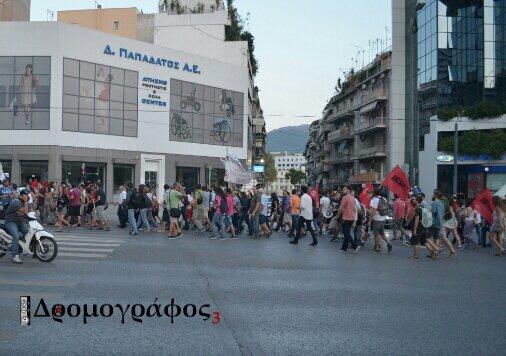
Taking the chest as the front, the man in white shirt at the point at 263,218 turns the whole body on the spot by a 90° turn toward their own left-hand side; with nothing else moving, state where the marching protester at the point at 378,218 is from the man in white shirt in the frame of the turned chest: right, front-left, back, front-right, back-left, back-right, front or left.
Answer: front-left

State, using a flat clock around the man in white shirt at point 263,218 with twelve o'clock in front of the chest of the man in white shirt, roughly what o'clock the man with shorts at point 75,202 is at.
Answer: The man with shorts is roughly at 12 o'clock from the man in white shirt.

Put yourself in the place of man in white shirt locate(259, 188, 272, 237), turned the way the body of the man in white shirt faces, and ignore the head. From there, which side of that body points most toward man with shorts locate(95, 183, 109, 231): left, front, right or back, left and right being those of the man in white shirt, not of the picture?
front

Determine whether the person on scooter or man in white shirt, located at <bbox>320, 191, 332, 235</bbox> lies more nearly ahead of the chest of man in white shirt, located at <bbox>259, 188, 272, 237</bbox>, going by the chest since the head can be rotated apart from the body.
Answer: the person on scooter

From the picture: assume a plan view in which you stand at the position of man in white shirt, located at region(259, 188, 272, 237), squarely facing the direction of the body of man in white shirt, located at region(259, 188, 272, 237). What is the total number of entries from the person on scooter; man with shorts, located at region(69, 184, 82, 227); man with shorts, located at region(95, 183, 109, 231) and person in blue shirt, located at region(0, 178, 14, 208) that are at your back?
0

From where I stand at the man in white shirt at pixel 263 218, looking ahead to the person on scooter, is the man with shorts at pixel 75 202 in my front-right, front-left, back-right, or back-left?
front-right

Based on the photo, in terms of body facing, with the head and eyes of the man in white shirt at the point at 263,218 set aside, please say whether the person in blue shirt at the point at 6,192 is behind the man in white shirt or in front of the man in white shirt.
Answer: in front

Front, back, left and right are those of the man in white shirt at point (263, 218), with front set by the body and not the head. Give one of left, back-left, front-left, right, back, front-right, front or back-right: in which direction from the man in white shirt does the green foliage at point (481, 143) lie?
back-right

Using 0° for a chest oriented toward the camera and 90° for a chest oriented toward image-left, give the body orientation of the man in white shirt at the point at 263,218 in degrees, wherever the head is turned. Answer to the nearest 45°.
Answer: approximately 90°

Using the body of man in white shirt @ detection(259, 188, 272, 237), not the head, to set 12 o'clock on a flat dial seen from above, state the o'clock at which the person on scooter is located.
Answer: The person on scooter is roughly at 10 o'clock from the man in white shirt.

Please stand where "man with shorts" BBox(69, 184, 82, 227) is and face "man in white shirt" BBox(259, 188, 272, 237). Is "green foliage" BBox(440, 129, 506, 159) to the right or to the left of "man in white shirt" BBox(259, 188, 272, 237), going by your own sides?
left

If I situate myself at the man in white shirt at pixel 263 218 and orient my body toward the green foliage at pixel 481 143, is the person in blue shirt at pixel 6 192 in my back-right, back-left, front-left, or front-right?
back-left
